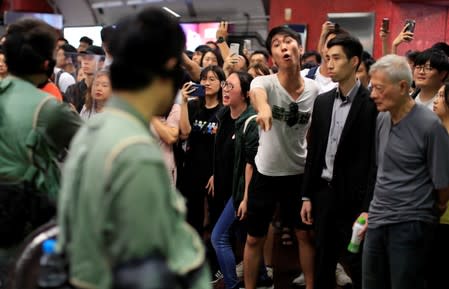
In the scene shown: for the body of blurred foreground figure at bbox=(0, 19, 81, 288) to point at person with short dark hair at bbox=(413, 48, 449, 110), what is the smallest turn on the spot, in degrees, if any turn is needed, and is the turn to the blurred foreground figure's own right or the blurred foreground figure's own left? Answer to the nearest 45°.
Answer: approximately 45° to the blurred foreground figure's own right

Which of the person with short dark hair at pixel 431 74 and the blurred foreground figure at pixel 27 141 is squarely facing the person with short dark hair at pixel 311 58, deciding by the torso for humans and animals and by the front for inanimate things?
the blurred foreground figure

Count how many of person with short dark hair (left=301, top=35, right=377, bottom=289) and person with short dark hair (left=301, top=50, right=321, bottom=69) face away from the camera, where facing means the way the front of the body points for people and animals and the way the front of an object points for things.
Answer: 0

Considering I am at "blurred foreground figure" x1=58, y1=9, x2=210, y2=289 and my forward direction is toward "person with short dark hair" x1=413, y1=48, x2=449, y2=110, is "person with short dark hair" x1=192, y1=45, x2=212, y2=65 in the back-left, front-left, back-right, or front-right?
front-left

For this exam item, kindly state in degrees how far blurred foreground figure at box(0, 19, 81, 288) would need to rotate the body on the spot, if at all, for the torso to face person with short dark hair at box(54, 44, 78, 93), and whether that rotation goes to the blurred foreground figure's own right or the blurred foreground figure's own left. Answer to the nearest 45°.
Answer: approximately 45° to the blurred foreground figure's own left

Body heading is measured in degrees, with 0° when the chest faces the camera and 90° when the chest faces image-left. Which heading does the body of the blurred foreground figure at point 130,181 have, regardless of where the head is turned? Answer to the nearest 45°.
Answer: approximately 225°

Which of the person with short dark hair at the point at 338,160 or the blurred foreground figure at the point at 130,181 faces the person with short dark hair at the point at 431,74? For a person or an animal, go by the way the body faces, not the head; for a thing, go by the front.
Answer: the blurred foreground figure

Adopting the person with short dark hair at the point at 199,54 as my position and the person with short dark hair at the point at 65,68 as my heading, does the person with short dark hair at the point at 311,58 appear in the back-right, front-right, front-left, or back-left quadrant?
back-left

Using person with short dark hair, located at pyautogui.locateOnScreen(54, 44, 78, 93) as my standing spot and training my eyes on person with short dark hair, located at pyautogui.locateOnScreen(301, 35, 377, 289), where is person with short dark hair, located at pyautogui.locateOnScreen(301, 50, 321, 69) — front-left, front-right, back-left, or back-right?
front-left

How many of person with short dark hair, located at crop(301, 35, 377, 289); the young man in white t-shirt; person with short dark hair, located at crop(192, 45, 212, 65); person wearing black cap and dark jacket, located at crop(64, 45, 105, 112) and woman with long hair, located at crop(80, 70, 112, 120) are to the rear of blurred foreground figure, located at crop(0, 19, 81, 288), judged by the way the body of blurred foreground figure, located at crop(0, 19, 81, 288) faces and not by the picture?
0

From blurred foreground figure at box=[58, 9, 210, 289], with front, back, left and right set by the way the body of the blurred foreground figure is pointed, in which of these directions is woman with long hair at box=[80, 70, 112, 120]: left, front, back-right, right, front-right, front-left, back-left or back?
front-left

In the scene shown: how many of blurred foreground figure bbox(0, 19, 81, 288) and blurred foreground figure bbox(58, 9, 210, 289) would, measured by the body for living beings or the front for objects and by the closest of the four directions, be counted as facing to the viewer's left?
0

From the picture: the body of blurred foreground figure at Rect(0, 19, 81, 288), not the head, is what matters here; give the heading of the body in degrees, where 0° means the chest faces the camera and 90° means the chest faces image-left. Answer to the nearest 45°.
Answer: approximately 225°

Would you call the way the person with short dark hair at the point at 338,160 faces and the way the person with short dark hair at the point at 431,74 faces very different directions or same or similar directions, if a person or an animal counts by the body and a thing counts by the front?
same or similar directions

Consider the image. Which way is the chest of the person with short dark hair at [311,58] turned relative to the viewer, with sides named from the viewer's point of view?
facing the viewer and to the left of the viewer

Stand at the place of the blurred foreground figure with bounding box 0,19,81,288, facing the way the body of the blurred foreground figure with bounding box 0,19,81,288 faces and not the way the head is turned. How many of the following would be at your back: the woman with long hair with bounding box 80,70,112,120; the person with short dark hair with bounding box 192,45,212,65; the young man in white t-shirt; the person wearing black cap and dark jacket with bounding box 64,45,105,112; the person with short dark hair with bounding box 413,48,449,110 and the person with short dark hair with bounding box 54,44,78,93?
0

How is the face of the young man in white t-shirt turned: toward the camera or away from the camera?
toward the camera

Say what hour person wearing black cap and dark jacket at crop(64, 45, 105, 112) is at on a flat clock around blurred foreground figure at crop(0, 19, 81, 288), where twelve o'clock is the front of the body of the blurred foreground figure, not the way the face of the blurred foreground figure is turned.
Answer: The person wearing black cap and dark jacket is roughly at 11 o'clock from the blurred foreground figure.

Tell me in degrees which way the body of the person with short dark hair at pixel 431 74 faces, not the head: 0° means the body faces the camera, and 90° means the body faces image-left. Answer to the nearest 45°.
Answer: approximately 45°

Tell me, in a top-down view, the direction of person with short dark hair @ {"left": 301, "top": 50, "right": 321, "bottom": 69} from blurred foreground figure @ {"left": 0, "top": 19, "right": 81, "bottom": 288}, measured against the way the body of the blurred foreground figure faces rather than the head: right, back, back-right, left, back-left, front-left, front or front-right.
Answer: front
